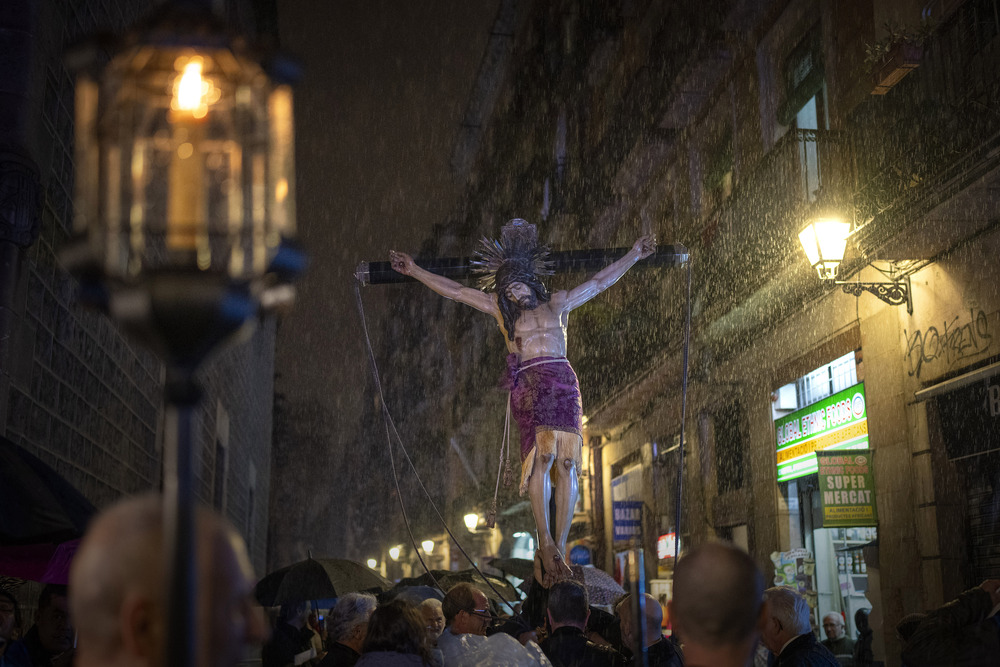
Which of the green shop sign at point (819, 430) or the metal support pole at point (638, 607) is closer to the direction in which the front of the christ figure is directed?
the metal support pole

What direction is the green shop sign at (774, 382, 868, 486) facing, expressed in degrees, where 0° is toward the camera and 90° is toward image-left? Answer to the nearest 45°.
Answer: approximately 45°

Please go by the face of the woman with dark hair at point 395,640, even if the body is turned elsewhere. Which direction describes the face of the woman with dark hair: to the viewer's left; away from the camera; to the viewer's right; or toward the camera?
away from the camera

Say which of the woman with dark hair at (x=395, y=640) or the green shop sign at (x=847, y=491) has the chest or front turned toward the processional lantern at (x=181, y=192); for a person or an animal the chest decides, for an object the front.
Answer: the green shop sign

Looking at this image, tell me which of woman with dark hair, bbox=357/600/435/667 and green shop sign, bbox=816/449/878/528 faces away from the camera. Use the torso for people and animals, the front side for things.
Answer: the woman with dark hair

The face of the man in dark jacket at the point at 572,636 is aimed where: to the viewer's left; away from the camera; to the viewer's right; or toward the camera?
away from the camera

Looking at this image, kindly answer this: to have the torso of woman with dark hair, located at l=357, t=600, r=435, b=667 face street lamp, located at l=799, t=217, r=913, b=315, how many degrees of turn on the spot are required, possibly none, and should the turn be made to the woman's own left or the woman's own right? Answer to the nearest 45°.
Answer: approximately 45° to the woman's own right

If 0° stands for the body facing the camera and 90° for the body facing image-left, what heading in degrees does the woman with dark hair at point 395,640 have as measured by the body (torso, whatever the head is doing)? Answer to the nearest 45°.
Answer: approximately 180°

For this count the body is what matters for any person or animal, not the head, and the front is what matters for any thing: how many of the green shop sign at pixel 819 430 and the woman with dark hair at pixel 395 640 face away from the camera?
1

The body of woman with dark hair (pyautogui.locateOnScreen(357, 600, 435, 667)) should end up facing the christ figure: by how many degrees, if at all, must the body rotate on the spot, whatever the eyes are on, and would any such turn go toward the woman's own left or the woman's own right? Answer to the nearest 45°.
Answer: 0° — they already face it

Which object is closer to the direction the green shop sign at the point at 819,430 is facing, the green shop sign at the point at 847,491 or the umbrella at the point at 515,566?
the umbrella

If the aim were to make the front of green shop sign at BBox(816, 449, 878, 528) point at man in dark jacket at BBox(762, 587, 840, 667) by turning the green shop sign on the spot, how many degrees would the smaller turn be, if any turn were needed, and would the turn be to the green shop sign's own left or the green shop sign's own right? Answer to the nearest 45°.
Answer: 0° — it already faces them
